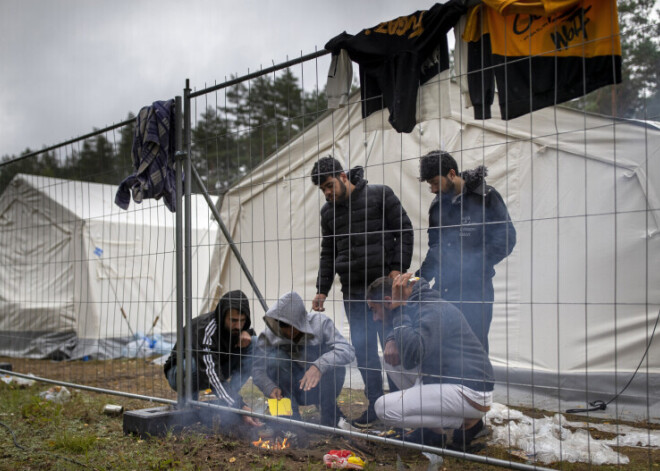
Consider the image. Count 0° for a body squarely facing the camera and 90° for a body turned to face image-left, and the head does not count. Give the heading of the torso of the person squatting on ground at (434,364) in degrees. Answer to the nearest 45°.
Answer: approximately 90°

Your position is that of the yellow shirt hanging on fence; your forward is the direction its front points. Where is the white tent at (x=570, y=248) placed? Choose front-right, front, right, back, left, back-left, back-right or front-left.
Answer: back

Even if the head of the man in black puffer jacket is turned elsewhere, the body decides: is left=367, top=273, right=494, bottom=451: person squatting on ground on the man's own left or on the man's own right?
on the man's own left

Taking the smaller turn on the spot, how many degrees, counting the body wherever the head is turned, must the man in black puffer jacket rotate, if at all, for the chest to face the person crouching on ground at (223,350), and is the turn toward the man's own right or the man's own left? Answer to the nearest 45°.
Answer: approximately 45° to the man's own right

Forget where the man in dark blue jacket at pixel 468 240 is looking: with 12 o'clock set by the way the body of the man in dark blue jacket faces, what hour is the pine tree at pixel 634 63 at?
The pine tree is roughly at 5 o'clock from the man in dark blue jacket.

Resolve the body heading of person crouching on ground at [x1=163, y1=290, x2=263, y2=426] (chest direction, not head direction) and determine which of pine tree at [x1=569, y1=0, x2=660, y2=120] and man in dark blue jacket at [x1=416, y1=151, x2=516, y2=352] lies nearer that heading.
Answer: the man in dark blue jacket

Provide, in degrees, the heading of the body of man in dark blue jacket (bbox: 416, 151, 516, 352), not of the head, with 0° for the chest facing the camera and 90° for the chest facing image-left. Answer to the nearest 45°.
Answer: approximately 45°
